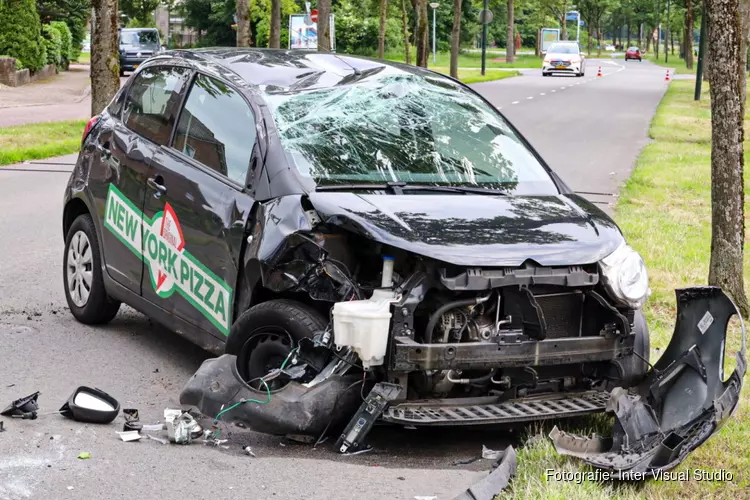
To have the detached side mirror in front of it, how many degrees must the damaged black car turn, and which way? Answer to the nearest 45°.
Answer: approximately 135° to its right

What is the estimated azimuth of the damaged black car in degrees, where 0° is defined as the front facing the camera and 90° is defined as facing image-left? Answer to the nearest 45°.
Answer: approximately 315°

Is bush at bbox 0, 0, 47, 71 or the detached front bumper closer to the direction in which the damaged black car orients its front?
the detached front bumper

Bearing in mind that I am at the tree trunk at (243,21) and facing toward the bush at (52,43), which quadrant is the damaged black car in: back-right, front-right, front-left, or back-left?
back-left

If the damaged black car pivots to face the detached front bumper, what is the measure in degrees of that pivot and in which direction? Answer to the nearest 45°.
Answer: approximately 45° to its left

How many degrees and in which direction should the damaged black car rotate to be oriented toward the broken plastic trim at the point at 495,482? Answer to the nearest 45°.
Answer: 0° — it already faces it

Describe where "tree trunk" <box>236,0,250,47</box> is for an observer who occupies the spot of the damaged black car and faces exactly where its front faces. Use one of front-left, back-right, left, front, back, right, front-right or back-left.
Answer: back-left

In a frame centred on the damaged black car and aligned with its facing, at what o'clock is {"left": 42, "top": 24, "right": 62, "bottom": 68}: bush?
The bush is roughly at 7 o'clock from the damaged black car.

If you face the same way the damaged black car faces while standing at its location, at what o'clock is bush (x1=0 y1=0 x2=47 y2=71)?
The bush is roughly at 7 o'clock from the damaged black car.

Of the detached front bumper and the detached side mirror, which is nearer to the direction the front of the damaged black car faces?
the detached front bumper

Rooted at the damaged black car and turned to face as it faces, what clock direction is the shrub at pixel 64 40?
The shrub is roughly at 7 o'clock from the damaged black car.
